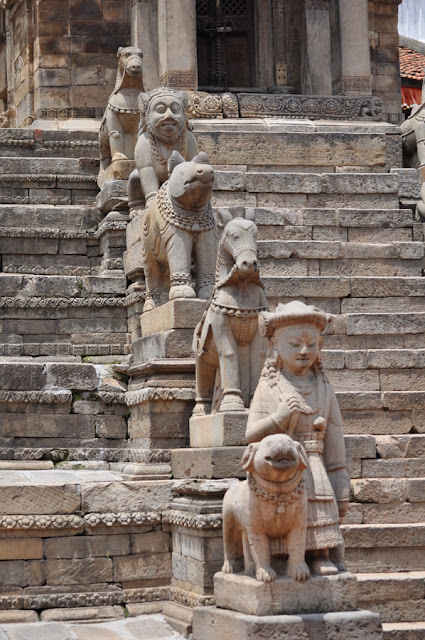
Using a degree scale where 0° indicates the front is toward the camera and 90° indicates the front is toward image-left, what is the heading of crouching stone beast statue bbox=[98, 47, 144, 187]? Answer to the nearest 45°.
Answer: approximately 315°

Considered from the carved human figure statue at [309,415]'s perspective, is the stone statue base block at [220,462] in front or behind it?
behind

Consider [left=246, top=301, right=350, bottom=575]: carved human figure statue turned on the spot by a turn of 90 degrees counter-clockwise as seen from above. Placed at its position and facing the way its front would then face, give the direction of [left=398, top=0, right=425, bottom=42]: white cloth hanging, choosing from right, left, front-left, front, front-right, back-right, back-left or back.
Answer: front-left

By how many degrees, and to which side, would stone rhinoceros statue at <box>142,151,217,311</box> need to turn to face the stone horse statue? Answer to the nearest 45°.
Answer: approximately 45° to its right

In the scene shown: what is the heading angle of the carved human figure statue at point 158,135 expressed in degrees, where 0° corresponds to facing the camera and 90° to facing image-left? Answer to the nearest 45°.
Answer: approximately 315°

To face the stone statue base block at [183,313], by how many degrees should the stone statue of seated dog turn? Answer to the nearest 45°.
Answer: approximately 135° to its left

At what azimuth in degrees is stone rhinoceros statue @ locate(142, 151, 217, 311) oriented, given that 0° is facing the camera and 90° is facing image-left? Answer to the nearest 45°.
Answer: approximately 315°
